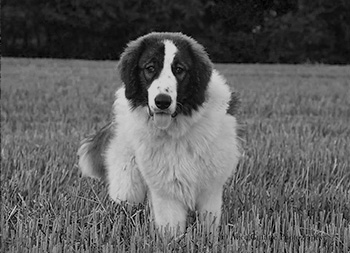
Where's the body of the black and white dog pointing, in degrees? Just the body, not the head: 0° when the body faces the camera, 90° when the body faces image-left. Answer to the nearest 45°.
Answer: approximately 0°
